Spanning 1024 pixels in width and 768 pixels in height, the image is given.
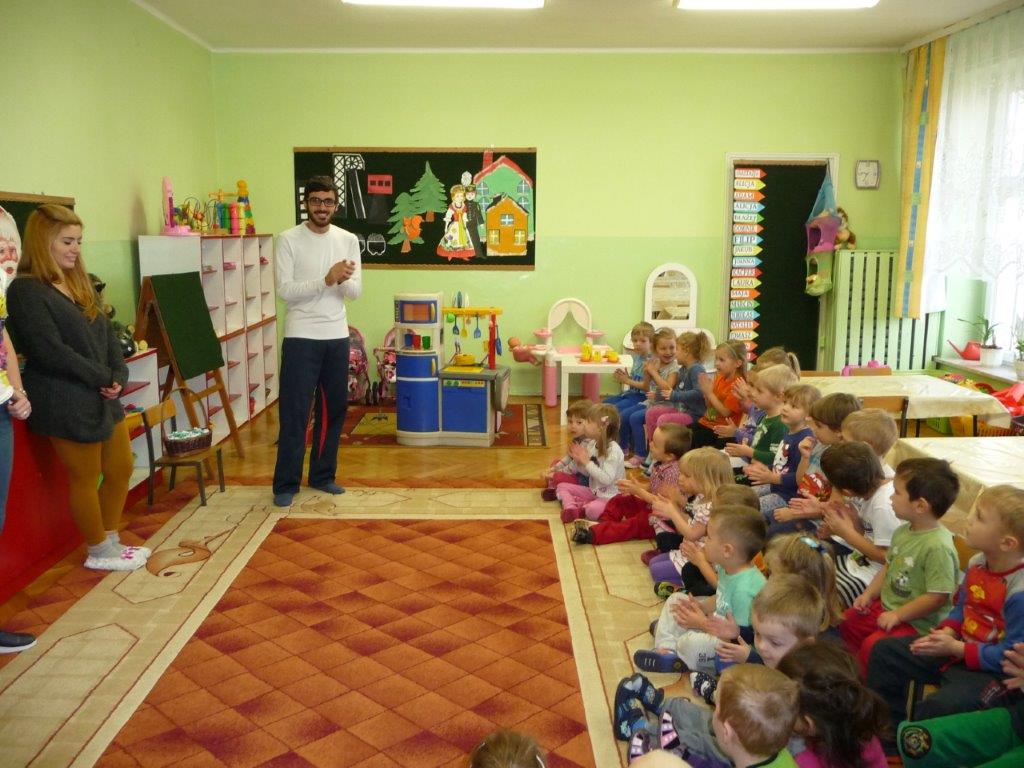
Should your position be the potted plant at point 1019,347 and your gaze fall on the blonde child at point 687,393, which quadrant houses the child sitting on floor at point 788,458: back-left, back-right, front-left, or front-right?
front-left

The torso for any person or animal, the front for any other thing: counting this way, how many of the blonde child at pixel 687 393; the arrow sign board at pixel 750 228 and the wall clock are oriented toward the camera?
2

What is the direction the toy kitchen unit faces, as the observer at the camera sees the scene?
facing the viewer

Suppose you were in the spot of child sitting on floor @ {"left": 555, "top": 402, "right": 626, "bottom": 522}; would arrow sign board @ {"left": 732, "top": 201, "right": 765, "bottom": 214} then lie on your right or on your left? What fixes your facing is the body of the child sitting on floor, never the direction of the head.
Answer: on your right

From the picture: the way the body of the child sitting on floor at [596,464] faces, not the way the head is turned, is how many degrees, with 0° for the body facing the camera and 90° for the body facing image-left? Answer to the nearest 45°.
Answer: approximately 90°

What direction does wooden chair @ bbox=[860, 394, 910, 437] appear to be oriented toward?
away from the camera

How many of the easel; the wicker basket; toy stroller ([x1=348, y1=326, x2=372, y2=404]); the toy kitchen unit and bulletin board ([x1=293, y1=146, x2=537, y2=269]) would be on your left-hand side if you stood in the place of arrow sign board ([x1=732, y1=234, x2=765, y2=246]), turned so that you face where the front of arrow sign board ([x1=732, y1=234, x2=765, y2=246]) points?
0

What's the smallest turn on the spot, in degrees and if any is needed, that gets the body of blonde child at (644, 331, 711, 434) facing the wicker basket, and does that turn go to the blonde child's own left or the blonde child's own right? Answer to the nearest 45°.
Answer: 0° — they already face it

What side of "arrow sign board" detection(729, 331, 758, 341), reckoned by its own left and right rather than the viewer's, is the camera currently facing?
front

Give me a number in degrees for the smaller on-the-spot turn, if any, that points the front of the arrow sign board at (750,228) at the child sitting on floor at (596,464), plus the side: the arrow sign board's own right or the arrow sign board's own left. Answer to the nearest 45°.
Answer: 0° — it already faces them

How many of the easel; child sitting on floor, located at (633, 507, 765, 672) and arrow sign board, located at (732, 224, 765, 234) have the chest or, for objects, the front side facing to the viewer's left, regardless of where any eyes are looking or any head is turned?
1

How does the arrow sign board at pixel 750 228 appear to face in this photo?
toward the camera

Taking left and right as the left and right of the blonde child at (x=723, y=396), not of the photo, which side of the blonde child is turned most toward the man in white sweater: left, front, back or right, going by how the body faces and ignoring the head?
front

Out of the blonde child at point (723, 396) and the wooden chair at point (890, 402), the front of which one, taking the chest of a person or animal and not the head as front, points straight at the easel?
the blonde child

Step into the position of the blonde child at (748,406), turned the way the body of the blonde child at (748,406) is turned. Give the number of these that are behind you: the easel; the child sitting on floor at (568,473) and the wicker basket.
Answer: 0

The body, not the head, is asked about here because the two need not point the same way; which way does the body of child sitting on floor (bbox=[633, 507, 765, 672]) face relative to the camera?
to the viewer's left

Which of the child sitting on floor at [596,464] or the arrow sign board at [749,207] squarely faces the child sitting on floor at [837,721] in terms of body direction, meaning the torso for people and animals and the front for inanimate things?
the arrow sign board
